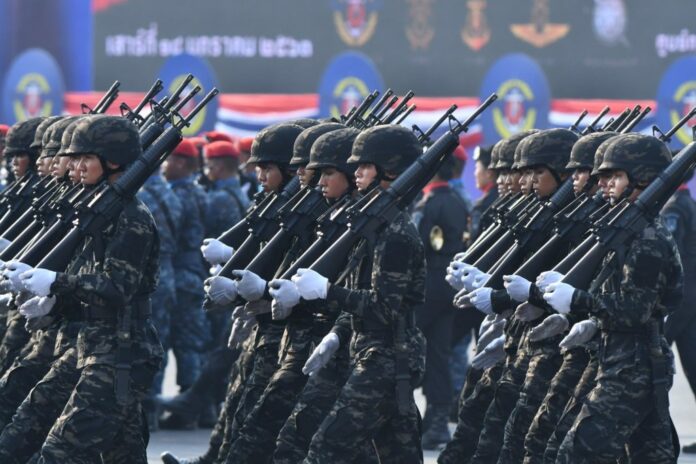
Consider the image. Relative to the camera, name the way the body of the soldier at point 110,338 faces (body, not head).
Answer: to the viewer's left

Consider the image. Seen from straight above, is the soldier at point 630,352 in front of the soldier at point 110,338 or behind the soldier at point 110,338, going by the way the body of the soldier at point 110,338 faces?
behind

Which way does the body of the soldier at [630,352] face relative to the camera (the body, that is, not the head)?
to the viewer's left

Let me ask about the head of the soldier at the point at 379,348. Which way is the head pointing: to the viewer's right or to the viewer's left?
to the viewer's left

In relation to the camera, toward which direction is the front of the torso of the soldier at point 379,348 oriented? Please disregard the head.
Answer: to the viewer's left
